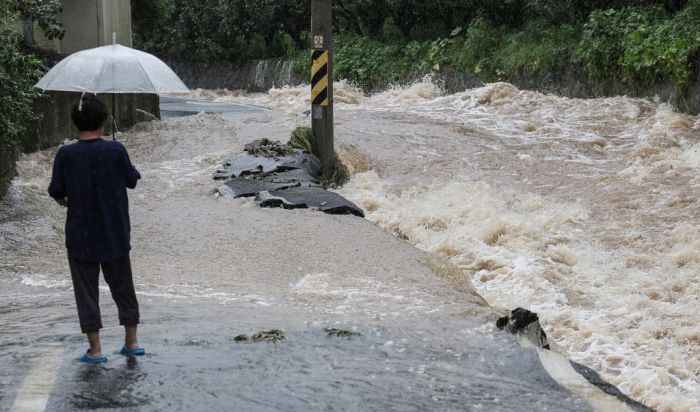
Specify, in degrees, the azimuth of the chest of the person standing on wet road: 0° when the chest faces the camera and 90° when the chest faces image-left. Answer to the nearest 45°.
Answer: approximately 180°

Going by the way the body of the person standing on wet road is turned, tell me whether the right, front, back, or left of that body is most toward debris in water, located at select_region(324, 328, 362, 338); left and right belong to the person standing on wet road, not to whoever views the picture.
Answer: right

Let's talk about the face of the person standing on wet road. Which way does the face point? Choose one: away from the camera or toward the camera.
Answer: away from the camera

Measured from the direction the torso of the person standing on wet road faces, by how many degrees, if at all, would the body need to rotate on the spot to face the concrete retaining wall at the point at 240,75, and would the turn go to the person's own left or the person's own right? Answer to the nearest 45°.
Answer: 0° — they already face it

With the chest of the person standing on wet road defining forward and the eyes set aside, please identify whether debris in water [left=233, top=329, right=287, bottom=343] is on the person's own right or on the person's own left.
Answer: on the person's own right

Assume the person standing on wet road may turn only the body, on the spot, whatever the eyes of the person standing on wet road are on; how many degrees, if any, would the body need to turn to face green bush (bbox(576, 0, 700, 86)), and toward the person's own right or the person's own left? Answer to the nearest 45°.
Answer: approximately 45° to the person's own right
